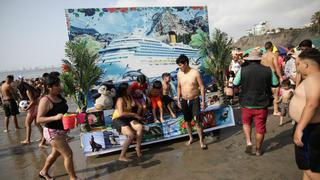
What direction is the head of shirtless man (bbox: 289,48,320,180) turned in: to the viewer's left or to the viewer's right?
to the viewer's left

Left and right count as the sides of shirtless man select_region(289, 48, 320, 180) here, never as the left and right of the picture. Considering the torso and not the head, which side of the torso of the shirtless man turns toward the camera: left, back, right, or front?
left

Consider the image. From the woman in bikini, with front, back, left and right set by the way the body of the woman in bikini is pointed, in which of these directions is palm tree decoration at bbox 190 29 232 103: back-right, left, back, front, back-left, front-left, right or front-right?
left

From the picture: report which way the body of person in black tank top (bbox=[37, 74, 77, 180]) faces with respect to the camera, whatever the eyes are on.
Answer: to the viewer's right

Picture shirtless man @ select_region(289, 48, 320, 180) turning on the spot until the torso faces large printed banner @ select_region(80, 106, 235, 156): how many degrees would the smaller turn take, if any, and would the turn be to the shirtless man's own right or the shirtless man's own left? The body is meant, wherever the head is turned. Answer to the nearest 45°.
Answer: approximately 45° to the shirtless man's own right

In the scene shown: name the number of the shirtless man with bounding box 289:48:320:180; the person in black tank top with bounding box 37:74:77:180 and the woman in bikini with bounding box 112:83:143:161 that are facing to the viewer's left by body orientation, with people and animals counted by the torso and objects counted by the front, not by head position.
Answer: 1

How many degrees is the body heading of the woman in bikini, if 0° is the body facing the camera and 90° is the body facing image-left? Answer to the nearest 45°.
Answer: approximately 315°

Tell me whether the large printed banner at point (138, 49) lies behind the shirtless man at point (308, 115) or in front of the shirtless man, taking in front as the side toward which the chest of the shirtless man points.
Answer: in front

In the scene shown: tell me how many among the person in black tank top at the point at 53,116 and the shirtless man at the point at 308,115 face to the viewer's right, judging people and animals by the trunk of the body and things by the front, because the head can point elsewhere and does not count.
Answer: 1

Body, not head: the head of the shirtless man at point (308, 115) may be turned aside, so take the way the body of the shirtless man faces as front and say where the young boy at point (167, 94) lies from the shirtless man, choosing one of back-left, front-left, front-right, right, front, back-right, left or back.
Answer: front-right

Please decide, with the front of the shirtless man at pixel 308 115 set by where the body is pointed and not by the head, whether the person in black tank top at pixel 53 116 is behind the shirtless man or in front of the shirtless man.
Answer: in front
